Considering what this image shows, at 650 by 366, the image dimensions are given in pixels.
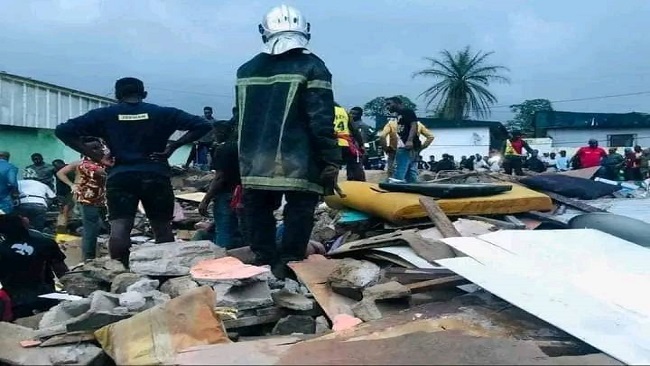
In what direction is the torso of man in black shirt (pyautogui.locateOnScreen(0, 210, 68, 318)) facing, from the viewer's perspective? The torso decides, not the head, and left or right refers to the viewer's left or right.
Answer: facing away from the viewer and to the right of the viewer

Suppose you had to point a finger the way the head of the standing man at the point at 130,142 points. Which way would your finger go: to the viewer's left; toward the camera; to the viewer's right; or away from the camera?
away from the camera

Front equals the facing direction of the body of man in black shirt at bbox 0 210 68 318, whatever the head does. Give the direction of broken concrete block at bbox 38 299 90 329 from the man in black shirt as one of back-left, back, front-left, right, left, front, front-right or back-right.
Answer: back-right

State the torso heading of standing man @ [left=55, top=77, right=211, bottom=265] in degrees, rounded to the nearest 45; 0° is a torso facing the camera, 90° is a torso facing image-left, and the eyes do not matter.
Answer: approximately 180°

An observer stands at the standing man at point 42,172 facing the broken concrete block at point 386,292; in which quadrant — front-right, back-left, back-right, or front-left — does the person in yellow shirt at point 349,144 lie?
front-left

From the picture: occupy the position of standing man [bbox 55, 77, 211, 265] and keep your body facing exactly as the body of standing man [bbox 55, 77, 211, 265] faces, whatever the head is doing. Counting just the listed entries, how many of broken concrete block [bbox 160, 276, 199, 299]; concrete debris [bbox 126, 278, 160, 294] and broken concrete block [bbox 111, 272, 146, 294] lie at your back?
3

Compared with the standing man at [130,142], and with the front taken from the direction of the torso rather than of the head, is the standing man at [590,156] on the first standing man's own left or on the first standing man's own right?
on the first standing man's own right

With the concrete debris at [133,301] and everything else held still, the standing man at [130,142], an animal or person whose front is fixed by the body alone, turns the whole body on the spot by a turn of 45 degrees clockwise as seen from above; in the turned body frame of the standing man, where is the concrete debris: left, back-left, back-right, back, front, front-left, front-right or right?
back-right

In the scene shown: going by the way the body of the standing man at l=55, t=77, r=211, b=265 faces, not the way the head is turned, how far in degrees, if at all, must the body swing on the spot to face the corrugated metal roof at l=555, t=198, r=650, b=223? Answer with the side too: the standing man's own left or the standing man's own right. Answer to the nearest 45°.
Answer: approximately 90° to the standing man's own right

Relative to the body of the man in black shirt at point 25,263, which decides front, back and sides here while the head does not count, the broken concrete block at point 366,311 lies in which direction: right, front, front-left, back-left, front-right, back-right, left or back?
right
